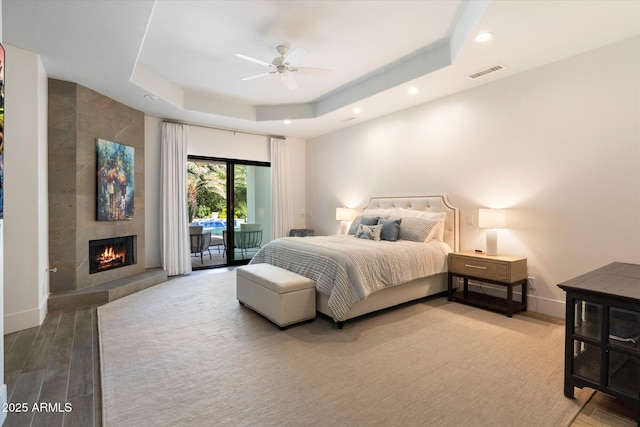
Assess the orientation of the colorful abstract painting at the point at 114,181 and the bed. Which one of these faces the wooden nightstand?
the colorful abstract painting

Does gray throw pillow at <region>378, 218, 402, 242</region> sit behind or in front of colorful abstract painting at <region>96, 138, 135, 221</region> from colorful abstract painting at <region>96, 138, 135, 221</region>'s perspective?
in front

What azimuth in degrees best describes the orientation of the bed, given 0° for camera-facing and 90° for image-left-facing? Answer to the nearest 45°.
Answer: approximately 45°

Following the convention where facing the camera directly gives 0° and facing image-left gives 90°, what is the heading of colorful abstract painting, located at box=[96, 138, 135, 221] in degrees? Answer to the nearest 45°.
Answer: approximately 315°

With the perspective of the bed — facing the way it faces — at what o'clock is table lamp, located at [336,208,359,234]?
The table lamp is roughly at 4 o'clock from the bed.

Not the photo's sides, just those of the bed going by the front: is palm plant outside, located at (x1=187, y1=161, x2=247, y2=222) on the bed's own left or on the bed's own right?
on the bed's own right

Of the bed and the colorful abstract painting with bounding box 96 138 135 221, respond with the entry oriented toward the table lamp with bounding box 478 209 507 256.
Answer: the colorful abstract painting

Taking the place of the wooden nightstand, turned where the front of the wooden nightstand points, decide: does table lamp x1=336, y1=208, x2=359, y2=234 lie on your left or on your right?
on your right

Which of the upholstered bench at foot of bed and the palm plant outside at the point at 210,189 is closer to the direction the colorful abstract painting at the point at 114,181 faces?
the upholstered bench at foot of bed

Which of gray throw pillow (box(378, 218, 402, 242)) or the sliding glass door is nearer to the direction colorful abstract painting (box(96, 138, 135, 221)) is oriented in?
the gray throw pillow

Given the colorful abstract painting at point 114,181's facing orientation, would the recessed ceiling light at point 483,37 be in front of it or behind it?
in front

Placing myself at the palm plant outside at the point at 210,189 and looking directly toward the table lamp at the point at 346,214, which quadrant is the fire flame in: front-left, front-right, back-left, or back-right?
front-right

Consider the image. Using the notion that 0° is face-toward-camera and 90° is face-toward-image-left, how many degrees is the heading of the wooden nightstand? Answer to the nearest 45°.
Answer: approximately 45°

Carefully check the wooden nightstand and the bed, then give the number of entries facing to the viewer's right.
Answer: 0
